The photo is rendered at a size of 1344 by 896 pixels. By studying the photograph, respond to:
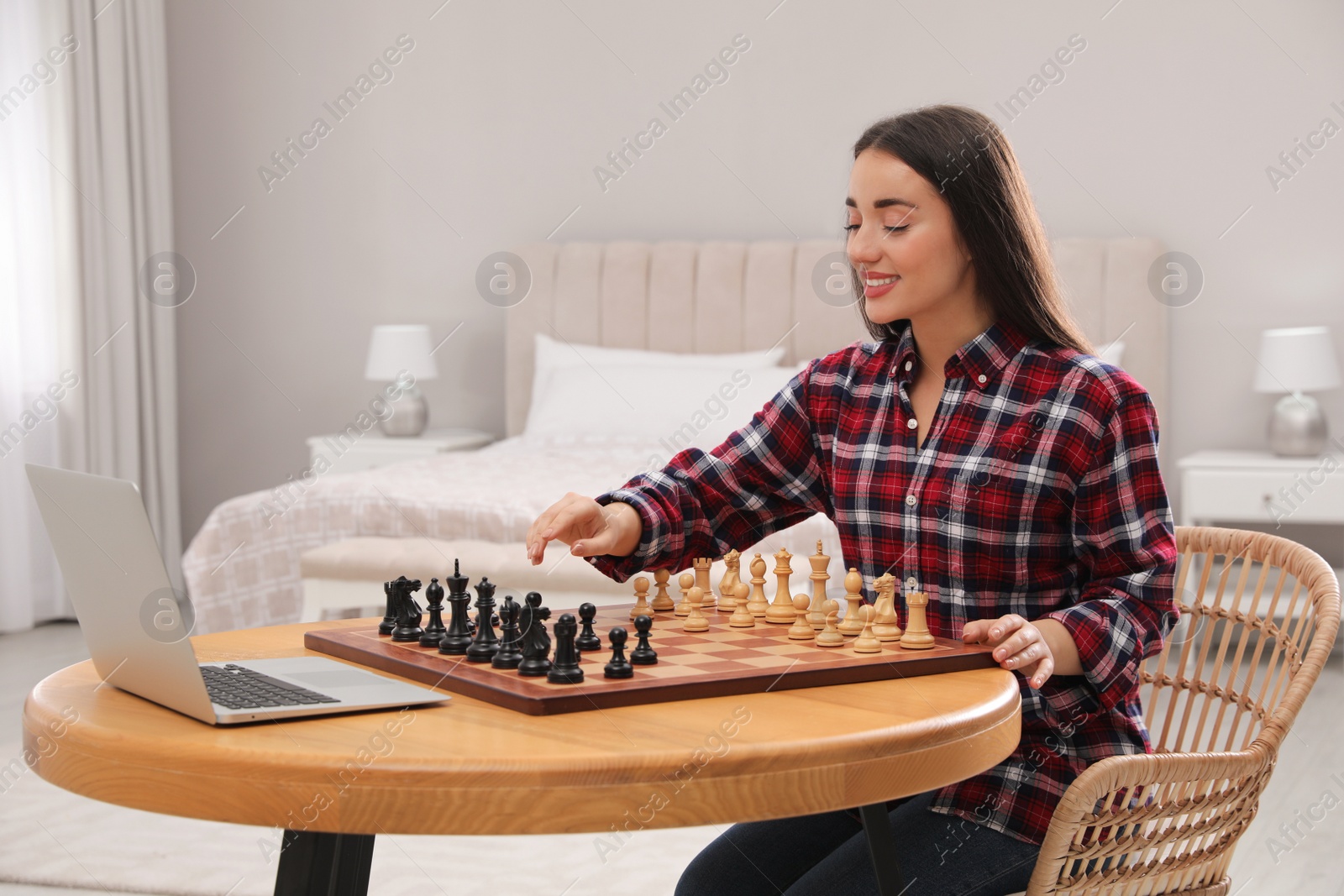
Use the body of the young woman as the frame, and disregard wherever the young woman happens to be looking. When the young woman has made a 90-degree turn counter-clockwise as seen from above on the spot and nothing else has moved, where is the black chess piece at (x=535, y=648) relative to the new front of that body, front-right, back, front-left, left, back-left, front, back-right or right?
right

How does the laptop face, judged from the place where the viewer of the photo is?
facing away from the viewer and to the right of the viewer

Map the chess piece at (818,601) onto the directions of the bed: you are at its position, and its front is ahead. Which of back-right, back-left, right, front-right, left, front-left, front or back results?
front

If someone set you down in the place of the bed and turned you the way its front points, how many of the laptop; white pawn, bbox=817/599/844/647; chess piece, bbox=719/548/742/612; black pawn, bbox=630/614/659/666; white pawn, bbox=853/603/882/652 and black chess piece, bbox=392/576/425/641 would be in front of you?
6

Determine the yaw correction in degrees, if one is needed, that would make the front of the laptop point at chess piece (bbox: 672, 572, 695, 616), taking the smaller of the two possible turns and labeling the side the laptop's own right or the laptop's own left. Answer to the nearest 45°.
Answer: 0° — it already faces it

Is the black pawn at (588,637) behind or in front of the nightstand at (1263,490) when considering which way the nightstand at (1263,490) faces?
in front

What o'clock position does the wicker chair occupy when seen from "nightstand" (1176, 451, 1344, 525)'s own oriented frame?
The wicker chair is roughly at 12 o'clock from the nightstand.

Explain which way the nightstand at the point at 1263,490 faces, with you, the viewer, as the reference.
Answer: facing the viewer

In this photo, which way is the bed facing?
toward the camera

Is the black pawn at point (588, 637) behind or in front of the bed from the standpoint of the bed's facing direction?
in front

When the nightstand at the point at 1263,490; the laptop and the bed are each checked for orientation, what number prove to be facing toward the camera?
2

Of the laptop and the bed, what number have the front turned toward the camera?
1

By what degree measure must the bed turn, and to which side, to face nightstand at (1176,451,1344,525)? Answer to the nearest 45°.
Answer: approximately 90° to its left

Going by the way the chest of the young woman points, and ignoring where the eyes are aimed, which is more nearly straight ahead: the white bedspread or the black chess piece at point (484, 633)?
the black chess piece

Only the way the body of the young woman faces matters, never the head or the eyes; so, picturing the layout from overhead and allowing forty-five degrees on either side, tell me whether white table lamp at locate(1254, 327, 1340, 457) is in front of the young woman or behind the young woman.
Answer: behind

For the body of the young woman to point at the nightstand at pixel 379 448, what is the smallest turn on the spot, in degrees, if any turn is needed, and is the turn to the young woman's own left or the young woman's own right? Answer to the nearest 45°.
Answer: approximately 90° to the young woman's own right

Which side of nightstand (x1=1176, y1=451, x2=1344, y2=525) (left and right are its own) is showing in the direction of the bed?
right

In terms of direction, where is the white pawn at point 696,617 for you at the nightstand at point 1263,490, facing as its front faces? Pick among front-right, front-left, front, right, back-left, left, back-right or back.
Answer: front

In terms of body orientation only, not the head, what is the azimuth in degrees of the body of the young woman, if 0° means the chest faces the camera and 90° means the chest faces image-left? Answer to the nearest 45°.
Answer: approximately 45°

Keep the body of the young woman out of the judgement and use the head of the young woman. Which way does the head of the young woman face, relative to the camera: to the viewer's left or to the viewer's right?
to the viewer's left
